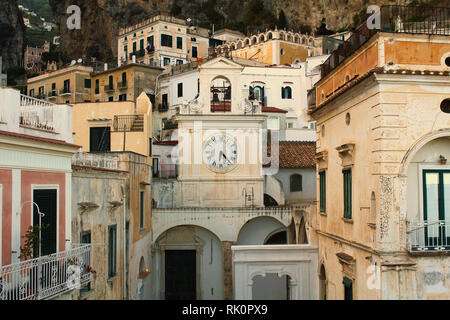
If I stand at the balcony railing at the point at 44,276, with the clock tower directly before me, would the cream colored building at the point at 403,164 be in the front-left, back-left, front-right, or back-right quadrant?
front-right

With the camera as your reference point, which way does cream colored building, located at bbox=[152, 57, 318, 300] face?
facing the viewer

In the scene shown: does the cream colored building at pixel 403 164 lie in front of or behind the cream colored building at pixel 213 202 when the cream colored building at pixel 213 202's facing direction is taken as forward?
in front
